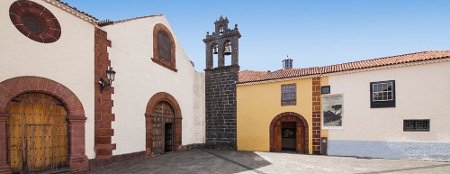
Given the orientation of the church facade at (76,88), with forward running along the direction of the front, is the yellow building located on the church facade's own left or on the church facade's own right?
on the church facade's own left

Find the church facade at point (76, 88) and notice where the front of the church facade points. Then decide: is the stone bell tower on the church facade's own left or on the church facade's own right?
on the church facade's own left

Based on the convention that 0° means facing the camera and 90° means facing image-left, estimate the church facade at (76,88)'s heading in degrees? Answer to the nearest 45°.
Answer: approximately 315°
